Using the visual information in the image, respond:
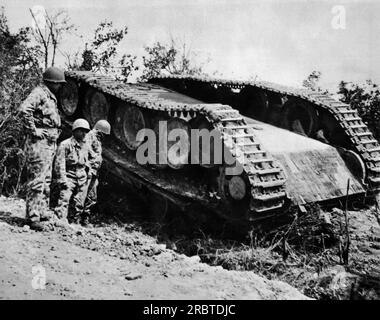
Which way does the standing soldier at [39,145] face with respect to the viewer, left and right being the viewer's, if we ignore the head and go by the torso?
facing to the right of the viewer

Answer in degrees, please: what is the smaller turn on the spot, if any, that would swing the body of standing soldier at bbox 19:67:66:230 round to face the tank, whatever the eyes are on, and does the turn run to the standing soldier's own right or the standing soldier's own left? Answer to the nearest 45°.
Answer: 0° — they already face it

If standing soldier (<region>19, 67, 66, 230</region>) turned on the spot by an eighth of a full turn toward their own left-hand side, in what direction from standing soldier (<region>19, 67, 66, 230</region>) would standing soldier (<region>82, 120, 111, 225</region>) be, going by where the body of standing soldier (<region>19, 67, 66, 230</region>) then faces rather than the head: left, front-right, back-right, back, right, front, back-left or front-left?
front

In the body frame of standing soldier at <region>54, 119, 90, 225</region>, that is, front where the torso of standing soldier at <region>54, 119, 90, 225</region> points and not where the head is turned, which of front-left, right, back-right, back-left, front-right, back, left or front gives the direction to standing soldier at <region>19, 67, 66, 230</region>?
right

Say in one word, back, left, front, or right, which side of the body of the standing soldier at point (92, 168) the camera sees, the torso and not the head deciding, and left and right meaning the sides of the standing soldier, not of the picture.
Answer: right

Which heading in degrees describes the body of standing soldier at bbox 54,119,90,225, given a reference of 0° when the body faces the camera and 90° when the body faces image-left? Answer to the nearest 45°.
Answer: approximately 315°
